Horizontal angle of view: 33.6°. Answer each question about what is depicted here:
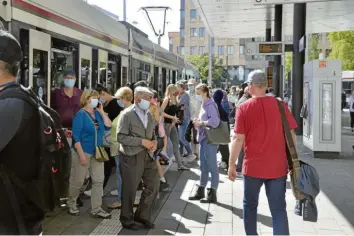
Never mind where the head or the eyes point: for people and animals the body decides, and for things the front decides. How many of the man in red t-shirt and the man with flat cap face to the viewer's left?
0

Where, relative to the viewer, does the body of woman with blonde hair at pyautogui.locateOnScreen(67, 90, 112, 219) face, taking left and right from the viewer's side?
facing the viewer and to the right of the viewer

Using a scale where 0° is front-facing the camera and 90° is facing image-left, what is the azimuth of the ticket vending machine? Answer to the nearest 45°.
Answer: approximately 90°

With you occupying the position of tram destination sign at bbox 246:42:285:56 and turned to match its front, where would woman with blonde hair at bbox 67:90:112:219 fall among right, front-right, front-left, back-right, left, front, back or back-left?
front

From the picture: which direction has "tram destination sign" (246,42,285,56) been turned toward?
toward the camera

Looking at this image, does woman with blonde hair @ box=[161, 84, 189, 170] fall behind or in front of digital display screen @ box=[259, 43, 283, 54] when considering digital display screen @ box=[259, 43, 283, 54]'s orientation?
in front
